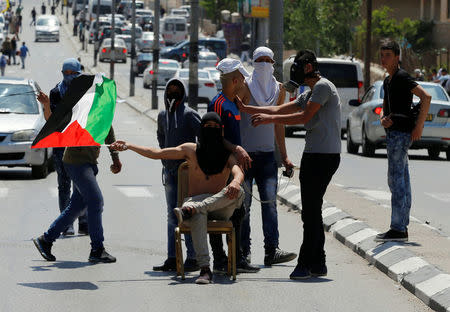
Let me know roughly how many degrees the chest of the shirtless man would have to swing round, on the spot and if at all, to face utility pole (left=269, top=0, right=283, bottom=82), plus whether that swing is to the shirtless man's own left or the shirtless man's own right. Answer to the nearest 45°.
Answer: approximately 180°

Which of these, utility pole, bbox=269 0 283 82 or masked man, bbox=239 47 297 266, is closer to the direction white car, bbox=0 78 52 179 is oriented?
the masked man

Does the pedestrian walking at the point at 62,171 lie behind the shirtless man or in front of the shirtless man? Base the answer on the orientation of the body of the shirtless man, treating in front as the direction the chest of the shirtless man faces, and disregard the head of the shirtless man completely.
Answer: behind

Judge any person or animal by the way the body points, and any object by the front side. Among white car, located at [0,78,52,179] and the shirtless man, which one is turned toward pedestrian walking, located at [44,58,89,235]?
the white car

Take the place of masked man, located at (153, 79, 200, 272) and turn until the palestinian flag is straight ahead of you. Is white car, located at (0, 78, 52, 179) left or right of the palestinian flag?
right

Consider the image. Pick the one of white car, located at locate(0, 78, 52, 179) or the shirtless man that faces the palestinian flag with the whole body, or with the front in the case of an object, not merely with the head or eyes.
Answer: the white car

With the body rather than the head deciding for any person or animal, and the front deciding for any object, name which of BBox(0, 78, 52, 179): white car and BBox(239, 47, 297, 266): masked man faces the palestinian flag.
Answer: the white car

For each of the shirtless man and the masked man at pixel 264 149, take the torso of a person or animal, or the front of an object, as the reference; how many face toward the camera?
2

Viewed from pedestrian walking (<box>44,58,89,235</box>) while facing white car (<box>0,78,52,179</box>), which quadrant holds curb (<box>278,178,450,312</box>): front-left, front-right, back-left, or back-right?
back-right

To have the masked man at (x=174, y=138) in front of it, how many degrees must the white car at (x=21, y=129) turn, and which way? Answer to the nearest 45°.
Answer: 0° — it already faces them

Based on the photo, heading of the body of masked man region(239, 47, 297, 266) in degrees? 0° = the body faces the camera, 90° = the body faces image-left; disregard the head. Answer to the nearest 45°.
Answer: approximately 0°

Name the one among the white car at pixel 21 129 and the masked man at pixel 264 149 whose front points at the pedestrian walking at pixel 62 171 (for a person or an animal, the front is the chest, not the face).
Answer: the white car
